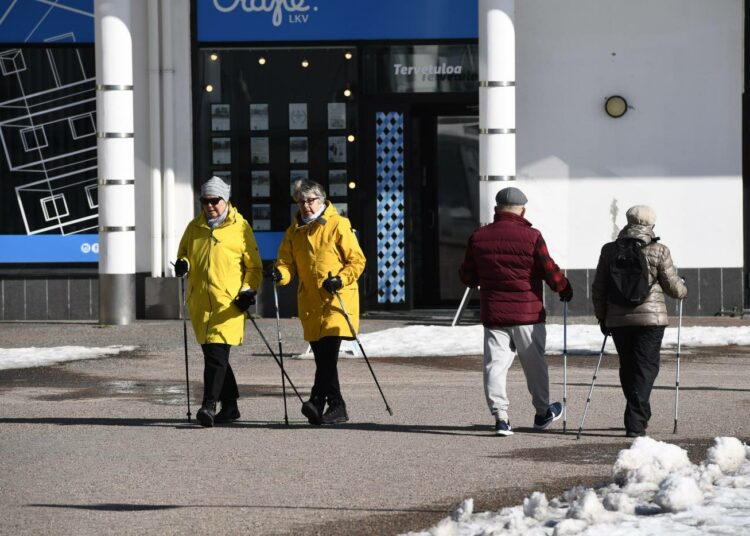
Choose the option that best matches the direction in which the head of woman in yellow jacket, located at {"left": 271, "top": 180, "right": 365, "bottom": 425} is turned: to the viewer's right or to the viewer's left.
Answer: to the viewer's left

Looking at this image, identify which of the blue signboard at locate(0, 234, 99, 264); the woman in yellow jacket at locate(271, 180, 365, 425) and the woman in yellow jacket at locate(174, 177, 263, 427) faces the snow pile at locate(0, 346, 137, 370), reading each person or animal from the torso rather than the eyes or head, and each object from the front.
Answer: the blue signboard

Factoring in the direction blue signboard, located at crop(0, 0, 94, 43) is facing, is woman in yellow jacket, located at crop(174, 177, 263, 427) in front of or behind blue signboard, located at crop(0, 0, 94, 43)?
in front

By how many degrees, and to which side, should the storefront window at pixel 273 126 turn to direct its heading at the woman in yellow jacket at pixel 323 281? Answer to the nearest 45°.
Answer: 0° — it already faces them

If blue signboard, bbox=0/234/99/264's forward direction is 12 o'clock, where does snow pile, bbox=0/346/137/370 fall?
The snow pile is roughly at 12 o'clock from the blue signboard.

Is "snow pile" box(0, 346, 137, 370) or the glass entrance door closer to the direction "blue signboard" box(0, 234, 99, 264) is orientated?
the snow pile

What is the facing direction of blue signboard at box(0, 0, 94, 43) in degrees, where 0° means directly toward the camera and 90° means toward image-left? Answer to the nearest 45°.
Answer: approximately 0°

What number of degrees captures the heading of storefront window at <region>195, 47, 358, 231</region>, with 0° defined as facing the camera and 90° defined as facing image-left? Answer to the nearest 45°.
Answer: approximately 0°

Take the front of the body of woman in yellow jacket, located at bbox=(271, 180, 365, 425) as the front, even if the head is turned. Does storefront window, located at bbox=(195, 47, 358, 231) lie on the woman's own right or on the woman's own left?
on the woman's own right

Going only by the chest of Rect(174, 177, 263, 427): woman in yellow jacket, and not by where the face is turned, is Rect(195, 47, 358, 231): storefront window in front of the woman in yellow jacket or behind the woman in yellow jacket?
behind

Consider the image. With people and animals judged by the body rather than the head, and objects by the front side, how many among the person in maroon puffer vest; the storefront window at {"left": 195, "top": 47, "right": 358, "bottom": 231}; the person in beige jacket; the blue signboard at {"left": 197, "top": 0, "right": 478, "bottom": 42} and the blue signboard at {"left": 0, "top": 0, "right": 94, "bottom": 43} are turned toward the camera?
3

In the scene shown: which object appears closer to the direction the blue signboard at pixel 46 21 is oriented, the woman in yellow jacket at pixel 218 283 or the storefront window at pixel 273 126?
the woman in yellow jacket

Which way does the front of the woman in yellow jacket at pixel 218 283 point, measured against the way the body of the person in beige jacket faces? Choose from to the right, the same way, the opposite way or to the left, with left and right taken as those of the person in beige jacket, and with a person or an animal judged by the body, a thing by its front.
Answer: the opposite way

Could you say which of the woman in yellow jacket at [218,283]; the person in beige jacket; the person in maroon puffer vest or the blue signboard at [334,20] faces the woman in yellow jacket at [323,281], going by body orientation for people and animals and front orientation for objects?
the blue signboard

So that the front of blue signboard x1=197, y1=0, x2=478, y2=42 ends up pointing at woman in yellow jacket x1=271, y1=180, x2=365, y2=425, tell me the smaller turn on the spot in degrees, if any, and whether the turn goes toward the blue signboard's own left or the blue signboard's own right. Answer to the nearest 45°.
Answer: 0° — it already faces them
